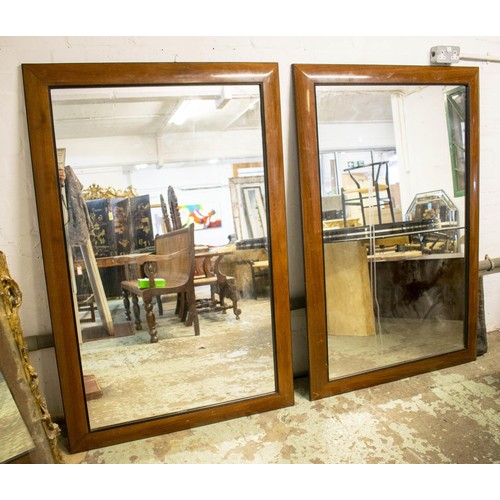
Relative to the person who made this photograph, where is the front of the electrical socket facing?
facing the viewer and to the right of the viewer

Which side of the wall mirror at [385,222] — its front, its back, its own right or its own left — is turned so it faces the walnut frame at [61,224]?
right

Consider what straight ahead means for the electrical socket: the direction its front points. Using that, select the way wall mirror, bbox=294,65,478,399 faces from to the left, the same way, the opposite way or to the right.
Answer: the same way

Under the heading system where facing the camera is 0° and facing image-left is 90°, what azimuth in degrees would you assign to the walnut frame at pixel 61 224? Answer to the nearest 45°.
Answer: approximately 315°

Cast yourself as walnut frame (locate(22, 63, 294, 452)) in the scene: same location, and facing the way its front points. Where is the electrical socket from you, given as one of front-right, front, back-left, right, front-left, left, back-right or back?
front-left

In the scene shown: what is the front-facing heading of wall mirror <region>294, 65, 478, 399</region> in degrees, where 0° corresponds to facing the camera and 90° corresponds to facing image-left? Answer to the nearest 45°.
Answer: approximately 315°

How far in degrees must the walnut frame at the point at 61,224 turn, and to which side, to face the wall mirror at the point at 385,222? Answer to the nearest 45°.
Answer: approximately 45° to its left

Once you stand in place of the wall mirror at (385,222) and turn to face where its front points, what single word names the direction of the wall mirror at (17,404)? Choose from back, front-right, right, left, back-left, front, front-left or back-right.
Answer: right

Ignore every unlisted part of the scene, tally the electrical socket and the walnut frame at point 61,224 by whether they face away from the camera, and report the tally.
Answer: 0

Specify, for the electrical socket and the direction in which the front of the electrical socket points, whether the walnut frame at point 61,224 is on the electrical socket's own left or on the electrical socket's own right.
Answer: on the electrical socket's own right
